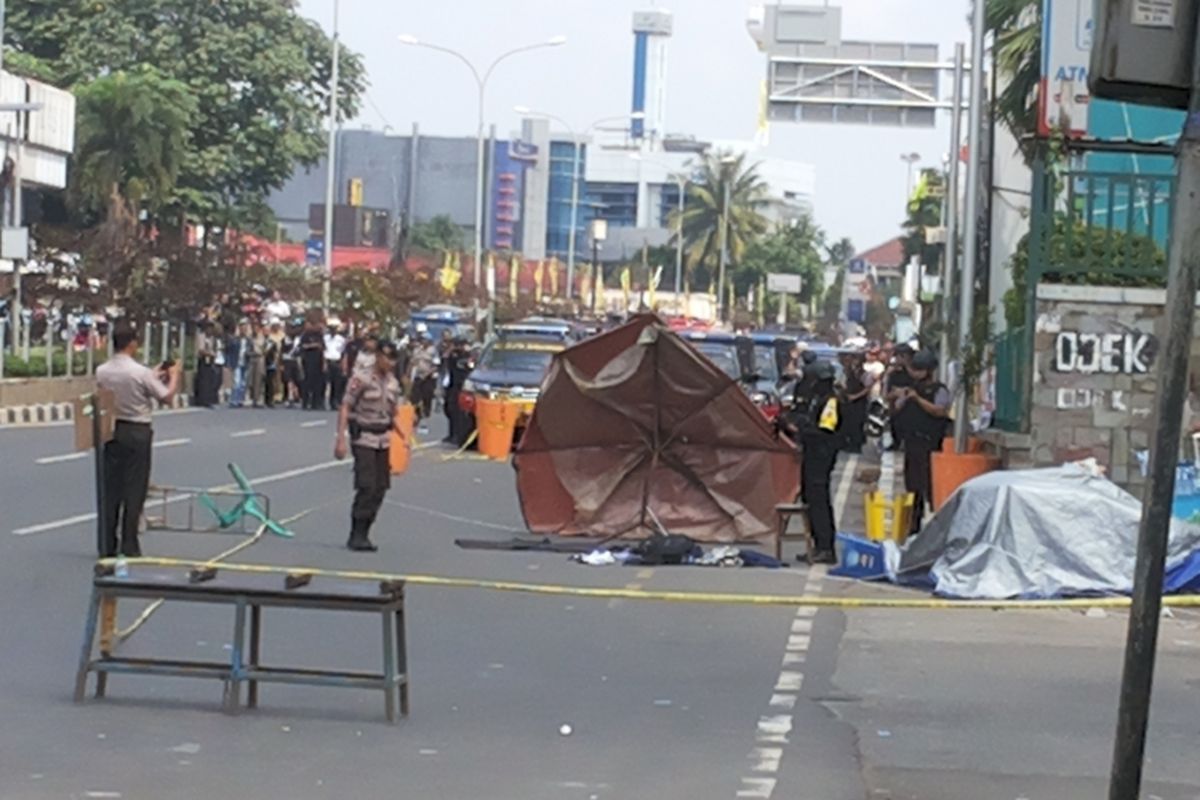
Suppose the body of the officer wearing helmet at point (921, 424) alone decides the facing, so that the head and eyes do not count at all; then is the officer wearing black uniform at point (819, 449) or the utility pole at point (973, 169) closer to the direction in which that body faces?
the officer wearing black uniform

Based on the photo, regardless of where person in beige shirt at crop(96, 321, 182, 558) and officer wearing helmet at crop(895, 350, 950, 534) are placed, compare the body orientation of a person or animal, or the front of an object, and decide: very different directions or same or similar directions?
very different directions

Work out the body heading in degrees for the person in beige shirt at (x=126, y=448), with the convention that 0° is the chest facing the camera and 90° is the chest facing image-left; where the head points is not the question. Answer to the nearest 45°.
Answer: approximately 225°

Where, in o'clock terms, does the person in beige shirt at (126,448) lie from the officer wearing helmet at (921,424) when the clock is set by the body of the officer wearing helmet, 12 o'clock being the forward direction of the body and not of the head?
The person in beige shirt is roughly at 12 o'clock from the officer wearing helmet.

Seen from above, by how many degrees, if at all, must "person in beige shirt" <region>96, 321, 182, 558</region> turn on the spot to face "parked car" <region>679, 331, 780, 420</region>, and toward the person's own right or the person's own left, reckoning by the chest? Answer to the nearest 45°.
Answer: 0° — they already face it

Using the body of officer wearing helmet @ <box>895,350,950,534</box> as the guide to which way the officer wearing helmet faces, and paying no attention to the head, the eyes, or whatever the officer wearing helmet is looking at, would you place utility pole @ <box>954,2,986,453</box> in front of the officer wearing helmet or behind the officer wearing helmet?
behind

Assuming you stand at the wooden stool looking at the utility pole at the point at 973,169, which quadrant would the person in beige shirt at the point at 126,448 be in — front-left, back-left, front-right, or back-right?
back-left

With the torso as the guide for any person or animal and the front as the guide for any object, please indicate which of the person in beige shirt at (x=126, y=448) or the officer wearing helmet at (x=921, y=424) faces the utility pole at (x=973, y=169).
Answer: the person in beige shirt

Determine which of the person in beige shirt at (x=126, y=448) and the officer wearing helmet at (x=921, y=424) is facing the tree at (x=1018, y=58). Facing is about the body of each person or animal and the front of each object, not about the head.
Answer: the person in beige shirt

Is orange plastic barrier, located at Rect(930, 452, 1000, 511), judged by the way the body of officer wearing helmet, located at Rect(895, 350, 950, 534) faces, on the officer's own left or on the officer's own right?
on the officer's own left

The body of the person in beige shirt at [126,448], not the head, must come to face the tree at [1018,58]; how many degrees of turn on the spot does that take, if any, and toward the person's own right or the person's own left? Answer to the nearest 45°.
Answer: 0° — they already face it

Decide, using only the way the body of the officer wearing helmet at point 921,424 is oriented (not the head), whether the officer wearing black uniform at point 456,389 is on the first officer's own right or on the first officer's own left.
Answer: on the first officer's own right
